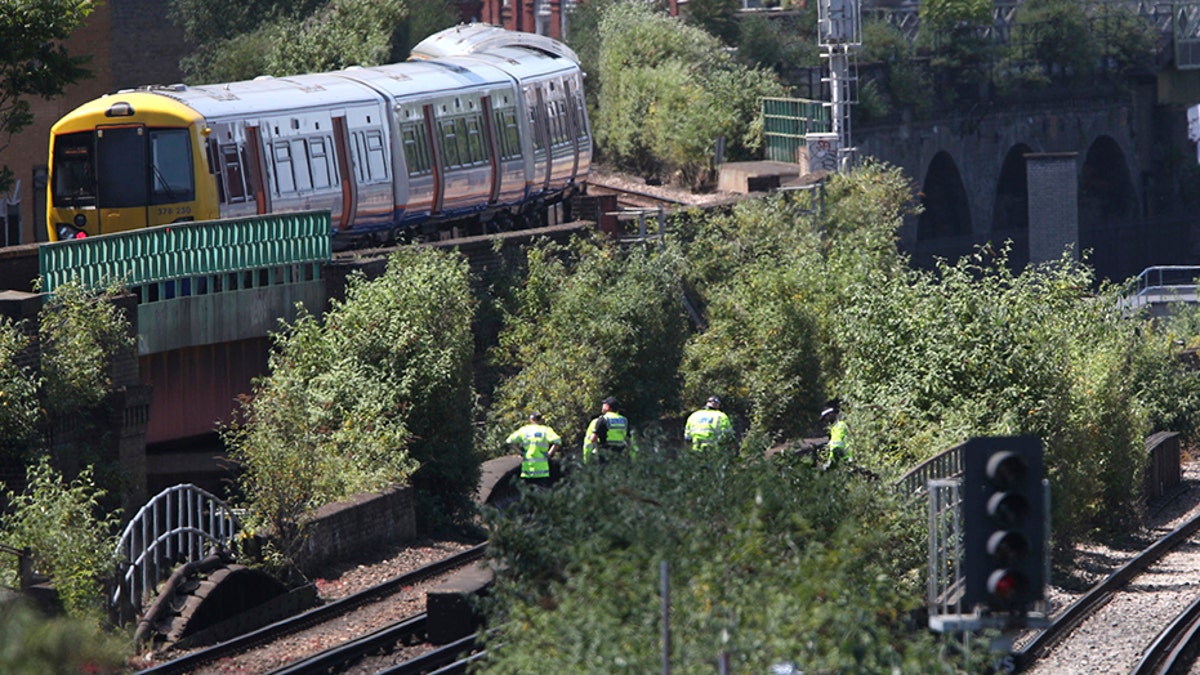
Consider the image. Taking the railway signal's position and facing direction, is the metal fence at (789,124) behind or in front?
behind

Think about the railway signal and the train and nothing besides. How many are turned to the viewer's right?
0

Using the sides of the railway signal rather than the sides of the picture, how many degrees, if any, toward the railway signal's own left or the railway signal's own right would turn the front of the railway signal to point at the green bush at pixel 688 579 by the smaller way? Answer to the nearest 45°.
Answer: approximately 135° to the railway signal's own right

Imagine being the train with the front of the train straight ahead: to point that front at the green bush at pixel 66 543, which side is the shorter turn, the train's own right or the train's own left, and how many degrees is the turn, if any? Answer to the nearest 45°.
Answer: approximately 45° to the train's own left

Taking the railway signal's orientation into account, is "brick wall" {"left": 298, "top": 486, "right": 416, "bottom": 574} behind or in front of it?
behind

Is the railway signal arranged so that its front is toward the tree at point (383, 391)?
no

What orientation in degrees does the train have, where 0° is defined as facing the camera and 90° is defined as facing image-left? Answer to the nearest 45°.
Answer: approximately 45°

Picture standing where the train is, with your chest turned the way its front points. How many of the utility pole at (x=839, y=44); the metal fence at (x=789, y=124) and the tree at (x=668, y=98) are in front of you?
0

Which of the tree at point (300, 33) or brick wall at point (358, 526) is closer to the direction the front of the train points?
the brick wall

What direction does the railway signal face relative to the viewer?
toward the camera

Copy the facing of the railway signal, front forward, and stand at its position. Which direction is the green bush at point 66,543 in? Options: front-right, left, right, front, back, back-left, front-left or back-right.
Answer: back-right

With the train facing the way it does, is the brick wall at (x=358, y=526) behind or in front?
in front

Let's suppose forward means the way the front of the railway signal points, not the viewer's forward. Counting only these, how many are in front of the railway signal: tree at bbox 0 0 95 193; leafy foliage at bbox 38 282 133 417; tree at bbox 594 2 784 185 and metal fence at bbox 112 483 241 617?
0

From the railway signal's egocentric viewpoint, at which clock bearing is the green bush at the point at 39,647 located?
The green bush is roughly at 2 o'clock from the railway signal.

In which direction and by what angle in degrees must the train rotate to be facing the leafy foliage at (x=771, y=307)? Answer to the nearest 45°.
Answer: approximately 135° to its left

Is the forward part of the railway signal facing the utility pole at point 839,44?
no

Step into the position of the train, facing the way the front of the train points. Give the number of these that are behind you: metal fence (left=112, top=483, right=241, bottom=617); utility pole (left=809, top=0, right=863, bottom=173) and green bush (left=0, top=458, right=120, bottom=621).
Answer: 1

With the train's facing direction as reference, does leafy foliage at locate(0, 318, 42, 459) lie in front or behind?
in front

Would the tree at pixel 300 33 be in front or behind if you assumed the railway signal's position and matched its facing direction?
behind
